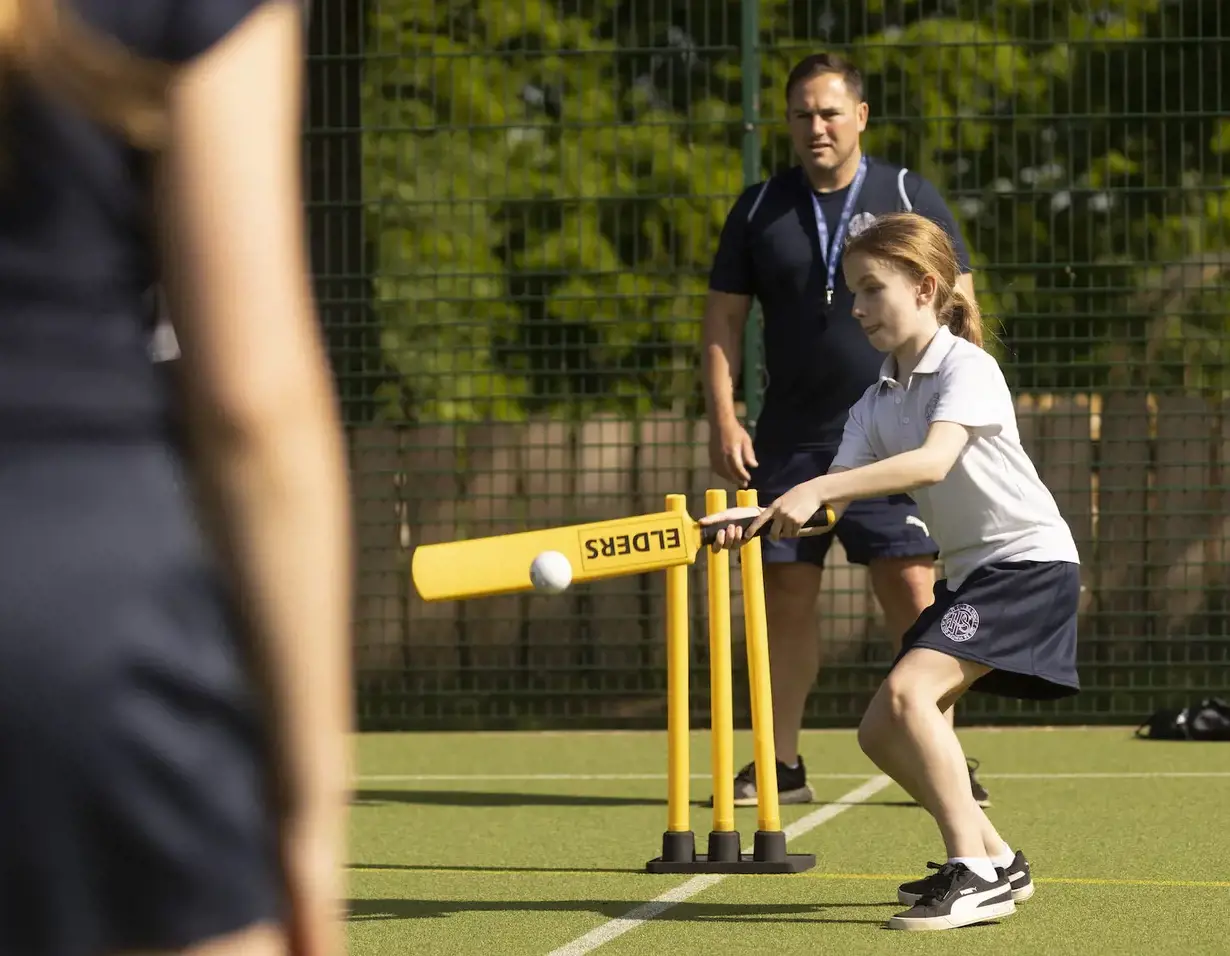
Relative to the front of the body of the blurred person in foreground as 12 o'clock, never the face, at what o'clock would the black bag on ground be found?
The black bag on ground is roughly at 1 o'clock from the blurred person in foreground.

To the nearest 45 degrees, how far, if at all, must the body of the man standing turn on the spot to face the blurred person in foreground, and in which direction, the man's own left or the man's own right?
0° — they already face them

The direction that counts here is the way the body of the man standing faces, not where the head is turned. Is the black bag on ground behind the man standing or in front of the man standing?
behind

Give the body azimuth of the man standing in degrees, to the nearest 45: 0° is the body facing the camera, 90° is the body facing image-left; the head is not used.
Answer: approximately 0°

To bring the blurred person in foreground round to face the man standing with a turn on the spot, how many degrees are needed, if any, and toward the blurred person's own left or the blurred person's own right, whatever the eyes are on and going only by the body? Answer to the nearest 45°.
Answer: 0° — they already face them

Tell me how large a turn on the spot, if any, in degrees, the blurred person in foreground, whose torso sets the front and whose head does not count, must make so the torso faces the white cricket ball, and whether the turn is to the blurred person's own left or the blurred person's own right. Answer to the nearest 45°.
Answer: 0° — they already face it

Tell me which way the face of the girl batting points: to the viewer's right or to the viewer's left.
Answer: to the viewer's left

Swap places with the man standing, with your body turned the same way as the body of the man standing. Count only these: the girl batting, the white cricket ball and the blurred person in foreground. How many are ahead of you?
3

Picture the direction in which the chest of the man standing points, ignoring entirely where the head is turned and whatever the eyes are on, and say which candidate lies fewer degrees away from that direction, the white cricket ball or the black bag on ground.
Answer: the white cricket ball

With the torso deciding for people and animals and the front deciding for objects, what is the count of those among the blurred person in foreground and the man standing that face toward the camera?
1

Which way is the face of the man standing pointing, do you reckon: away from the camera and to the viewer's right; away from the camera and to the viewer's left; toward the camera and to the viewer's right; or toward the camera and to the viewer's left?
toward the camera and to the viewer's left

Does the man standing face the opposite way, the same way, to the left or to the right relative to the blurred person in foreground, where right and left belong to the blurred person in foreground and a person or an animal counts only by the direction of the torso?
the opposite way

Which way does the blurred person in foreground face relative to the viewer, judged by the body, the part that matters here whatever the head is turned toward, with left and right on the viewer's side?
facing away from the viewer
